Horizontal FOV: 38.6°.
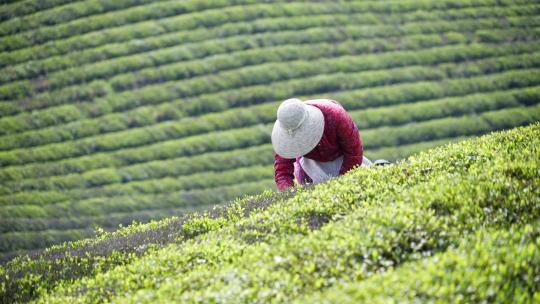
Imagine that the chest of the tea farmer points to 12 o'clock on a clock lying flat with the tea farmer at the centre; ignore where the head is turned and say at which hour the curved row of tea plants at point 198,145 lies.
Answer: The curved row of tea plants is roughly at 4 o'clock from the tea farmer.

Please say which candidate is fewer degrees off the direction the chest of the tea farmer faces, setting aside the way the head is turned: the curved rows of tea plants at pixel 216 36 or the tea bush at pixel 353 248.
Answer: the tea bush

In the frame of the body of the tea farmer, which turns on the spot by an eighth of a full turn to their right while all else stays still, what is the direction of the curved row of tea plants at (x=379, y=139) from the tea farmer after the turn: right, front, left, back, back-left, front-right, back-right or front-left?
right

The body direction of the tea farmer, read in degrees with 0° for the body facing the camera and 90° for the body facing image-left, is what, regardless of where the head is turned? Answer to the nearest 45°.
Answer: approximately 45°

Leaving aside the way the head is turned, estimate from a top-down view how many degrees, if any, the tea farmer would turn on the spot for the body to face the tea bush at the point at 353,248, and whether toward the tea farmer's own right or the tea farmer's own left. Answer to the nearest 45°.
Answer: approximately 45° to the tea farmer's own left

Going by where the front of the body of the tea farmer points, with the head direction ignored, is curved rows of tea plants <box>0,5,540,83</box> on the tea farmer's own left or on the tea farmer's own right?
on the tea farmer's own right

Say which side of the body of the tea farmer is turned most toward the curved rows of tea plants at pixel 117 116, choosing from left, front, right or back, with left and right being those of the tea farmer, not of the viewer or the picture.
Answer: right
